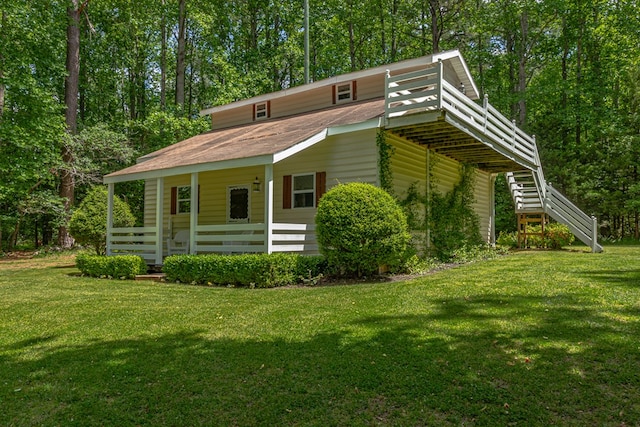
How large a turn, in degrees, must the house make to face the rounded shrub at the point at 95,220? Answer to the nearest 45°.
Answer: approximately 45° to its right

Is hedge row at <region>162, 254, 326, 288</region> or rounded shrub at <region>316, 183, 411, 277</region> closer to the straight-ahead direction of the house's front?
the hedge row

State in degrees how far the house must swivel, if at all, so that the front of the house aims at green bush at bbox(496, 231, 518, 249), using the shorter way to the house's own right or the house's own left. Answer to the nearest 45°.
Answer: approximately 180°

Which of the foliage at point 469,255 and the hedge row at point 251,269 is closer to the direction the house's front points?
the hedge row

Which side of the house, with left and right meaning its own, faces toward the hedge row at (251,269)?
front

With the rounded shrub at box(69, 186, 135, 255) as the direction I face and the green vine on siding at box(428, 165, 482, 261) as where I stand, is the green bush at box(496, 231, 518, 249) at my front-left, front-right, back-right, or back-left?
back-right

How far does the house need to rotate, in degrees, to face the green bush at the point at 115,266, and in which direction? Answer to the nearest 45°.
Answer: approximately 45° to its right

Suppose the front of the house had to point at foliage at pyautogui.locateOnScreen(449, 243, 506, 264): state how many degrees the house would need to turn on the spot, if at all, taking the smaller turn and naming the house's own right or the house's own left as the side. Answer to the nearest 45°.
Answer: approximately 135° to the house's own left

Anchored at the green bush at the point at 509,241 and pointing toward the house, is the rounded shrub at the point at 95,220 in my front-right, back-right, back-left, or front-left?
front-right
